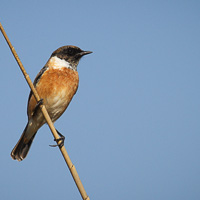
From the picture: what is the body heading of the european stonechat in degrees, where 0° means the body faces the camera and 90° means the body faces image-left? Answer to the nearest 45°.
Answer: approximately 315°
